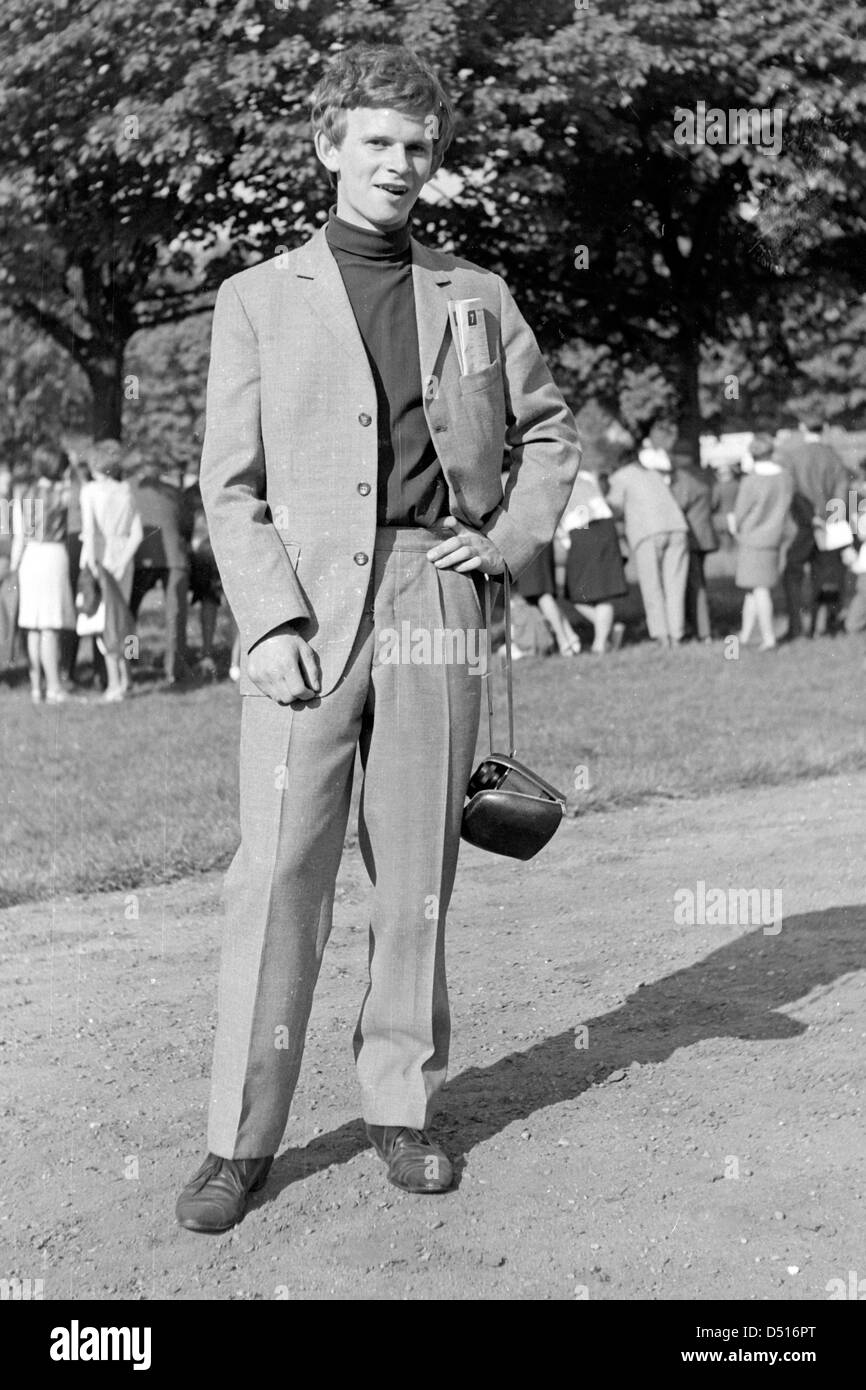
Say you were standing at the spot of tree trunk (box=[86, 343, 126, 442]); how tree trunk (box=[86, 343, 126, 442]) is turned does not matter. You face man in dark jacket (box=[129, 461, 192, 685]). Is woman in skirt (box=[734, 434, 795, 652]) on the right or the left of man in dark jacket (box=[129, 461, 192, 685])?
left

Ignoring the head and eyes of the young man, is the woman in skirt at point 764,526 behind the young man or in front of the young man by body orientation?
behind

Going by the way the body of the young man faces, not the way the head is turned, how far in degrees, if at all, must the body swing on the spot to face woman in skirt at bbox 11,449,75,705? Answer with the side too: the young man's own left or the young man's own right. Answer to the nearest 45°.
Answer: approximately 180°

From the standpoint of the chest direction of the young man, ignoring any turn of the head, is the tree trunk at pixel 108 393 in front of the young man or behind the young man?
behind

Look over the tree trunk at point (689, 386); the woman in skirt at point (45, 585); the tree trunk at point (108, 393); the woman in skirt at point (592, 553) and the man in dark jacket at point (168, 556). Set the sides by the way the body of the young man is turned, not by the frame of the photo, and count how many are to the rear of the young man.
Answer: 5

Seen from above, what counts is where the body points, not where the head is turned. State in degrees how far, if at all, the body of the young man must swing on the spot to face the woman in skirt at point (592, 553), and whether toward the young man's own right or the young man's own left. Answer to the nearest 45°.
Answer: approximately 180°

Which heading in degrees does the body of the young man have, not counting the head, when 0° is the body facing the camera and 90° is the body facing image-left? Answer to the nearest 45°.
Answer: approximately 0°

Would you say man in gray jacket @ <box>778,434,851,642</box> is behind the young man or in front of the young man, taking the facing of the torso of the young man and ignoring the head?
behind

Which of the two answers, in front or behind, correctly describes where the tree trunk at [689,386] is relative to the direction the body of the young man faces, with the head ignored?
behind

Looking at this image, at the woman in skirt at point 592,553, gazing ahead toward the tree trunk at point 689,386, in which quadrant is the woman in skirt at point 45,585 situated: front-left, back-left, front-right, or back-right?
back-left

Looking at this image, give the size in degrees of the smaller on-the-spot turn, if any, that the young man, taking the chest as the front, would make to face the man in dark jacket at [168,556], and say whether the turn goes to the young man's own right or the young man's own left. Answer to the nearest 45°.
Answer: approximately 180°
